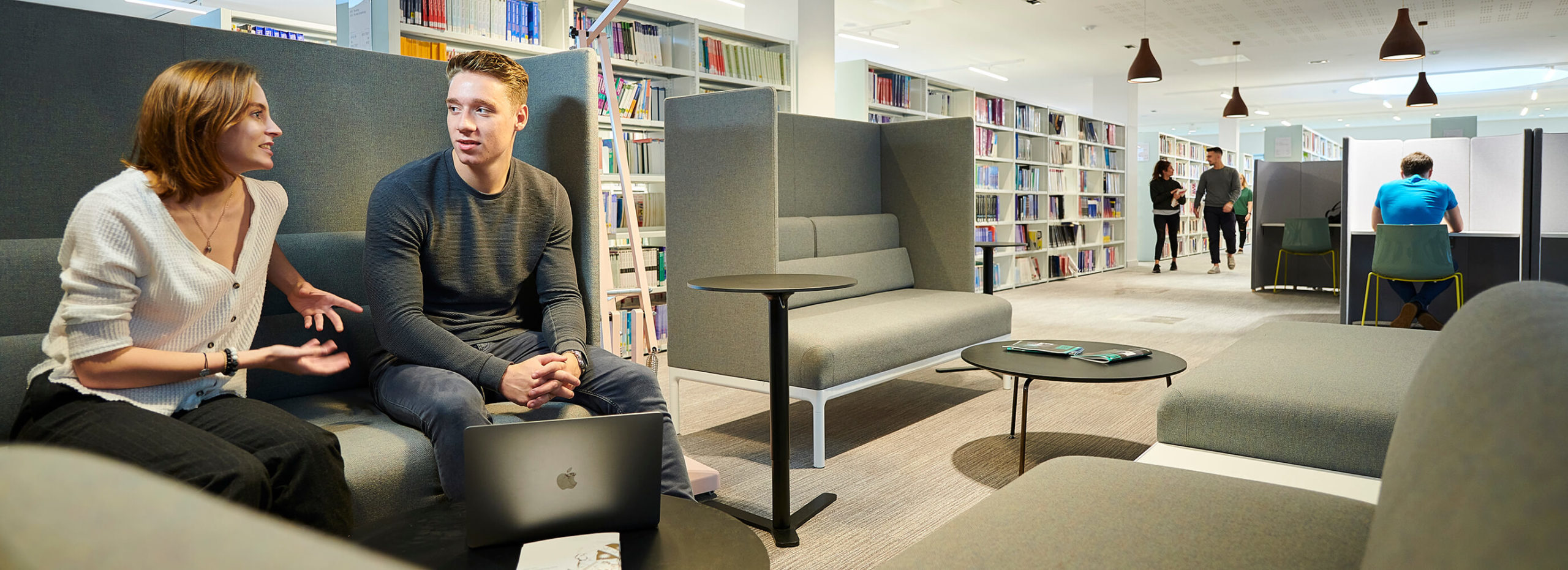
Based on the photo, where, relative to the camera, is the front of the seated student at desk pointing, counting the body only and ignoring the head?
away from the camera

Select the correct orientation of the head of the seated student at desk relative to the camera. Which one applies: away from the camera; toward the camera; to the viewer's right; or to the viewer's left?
away from the camera

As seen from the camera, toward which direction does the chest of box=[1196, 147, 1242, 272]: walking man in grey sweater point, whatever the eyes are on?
toward the camera

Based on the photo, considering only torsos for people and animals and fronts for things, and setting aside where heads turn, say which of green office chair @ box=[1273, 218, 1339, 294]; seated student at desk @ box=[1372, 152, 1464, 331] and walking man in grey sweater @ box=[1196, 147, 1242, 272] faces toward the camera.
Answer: the walking man in grey sweater

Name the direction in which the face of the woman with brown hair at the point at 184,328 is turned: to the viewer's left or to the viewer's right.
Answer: to the viewer's right

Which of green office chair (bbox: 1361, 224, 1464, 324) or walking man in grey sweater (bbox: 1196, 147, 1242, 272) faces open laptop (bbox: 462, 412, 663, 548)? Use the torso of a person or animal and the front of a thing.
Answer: the walking man in grey sweater

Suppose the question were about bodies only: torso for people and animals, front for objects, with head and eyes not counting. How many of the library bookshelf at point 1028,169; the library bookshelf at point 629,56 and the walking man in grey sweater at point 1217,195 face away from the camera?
0

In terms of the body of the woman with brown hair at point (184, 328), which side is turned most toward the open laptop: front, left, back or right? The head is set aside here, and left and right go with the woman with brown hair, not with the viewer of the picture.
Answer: front

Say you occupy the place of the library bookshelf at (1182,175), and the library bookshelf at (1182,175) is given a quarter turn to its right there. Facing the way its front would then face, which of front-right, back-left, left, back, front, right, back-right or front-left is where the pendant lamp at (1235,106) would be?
front-left

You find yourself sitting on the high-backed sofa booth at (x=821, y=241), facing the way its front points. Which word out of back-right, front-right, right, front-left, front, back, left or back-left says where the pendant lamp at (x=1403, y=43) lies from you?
left

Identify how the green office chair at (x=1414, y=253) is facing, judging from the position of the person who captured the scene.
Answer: facing away from the viewer

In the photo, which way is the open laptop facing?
away from the camera

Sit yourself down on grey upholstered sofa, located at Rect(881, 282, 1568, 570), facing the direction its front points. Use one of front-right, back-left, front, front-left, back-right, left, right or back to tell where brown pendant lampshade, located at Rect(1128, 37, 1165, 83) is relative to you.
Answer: right

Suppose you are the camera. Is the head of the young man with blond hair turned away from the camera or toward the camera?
toward the camera

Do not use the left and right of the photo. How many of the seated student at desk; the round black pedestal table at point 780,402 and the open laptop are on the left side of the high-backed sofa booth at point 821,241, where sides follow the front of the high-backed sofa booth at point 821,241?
1

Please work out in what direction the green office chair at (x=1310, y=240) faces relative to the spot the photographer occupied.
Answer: facing away from the viewer

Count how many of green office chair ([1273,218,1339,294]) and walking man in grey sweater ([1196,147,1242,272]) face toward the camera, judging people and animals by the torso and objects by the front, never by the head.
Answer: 1
